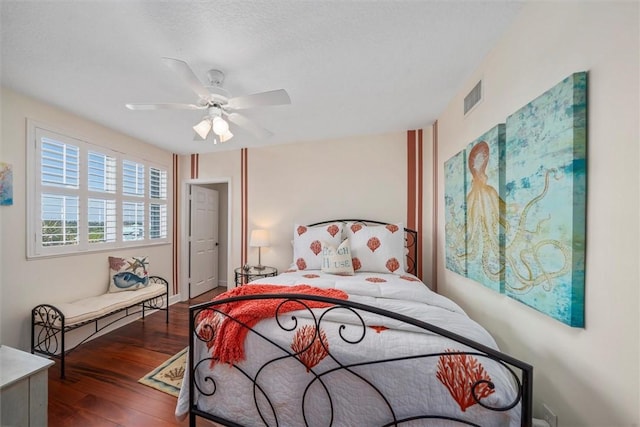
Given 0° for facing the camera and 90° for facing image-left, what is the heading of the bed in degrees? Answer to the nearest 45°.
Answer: approximately 0°

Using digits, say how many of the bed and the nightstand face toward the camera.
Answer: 2

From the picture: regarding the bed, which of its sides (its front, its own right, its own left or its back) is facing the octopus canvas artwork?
left

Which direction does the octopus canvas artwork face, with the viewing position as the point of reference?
facing the viewer and to the left of the viewer

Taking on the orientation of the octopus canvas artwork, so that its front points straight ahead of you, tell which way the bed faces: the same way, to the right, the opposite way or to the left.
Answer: to the left

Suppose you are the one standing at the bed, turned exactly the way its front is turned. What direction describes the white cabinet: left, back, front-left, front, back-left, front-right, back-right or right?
right

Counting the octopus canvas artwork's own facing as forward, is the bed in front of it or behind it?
in front

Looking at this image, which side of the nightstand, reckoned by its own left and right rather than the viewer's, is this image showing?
front
